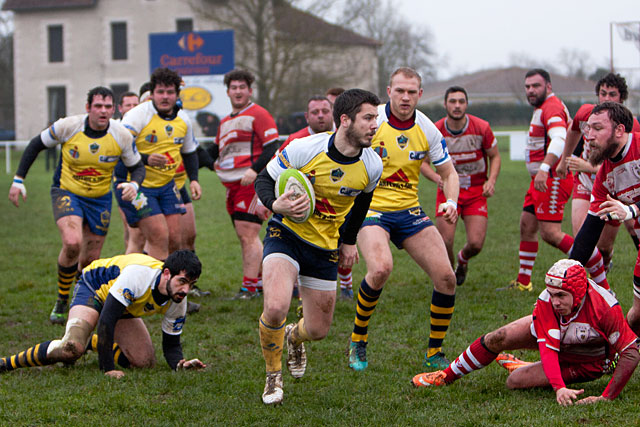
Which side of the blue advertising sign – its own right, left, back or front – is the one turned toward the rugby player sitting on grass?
front

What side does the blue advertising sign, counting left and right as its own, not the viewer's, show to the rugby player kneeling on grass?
front

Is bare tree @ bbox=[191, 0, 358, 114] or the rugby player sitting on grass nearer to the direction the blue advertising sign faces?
the rugby player sitting on grass

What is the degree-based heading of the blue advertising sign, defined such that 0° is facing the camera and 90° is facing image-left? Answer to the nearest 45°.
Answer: approximately 0°

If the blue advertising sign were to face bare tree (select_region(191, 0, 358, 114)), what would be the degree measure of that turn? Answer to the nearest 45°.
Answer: approximately 180°

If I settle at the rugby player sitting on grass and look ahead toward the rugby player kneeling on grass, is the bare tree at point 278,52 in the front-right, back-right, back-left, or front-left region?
front-right

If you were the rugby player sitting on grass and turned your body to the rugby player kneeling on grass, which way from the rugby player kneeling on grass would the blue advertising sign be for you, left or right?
right
